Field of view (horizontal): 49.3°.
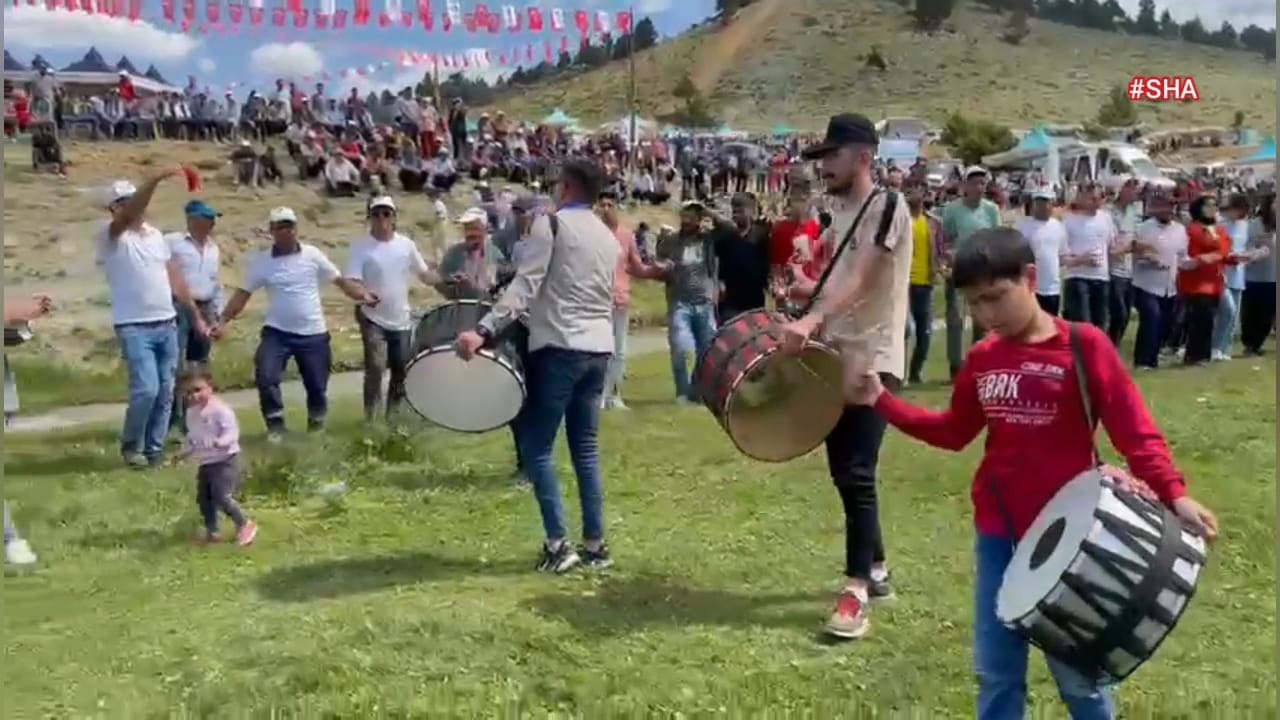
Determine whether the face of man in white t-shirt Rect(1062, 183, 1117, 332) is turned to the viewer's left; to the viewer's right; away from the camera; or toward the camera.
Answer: toward the camera

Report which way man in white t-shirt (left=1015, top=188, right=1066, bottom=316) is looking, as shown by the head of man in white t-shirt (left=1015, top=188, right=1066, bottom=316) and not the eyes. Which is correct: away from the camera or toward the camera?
toward the camera

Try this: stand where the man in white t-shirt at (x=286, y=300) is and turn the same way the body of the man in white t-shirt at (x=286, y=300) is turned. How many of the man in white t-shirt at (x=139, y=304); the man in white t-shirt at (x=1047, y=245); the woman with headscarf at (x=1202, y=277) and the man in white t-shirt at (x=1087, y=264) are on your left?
3

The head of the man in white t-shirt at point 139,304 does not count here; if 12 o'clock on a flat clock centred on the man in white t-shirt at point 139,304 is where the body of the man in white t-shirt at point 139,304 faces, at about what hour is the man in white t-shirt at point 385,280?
the man in white t-shirt at point 385,280 is roughly at 10 o'clock from the man in white t-shirt at point 139,304.

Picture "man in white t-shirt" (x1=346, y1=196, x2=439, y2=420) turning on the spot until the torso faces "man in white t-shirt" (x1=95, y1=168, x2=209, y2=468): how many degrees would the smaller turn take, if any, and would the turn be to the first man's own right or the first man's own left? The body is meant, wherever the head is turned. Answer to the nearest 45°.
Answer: approximately 90° to the first man's own right

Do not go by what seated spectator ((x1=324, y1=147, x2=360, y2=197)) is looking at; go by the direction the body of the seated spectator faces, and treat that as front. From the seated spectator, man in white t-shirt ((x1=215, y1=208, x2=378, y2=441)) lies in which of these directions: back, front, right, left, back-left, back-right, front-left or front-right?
front

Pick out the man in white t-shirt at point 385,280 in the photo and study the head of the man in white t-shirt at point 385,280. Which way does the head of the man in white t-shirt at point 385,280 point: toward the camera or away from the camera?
toward the camera

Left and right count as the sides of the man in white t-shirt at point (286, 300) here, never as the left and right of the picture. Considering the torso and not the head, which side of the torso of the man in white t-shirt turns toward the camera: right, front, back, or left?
front

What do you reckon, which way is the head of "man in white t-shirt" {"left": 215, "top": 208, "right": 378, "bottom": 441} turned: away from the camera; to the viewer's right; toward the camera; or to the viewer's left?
toward the camera

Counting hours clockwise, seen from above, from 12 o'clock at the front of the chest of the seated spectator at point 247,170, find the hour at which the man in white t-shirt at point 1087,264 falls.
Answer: The man in white t-shirt is roughly at 11 o'clock from the seated spectator.

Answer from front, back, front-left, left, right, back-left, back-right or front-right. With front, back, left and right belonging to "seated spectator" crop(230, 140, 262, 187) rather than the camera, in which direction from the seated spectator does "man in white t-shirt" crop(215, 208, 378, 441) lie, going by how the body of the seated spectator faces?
front

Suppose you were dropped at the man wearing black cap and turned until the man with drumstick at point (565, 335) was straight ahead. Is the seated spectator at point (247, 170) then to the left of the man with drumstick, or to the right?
right

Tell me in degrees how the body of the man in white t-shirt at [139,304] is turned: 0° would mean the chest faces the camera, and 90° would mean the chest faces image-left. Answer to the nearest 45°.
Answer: approximately 315°

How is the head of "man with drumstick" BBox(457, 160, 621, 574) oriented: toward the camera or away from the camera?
away from the camera

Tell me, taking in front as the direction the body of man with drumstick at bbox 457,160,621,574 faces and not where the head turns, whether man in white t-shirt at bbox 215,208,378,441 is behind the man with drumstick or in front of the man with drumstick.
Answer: in front

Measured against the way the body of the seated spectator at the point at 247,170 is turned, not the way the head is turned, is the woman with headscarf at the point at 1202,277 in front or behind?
in front

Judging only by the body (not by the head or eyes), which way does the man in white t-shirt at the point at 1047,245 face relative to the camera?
toward the camera

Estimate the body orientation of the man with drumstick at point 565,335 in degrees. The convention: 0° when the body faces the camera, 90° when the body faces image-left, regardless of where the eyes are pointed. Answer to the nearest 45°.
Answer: approximately 135°

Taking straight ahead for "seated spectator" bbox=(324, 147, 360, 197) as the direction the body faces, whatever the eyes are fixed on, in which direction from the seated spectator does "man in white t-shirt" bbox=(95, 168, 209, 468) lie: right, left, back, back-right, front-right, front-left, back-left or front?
front

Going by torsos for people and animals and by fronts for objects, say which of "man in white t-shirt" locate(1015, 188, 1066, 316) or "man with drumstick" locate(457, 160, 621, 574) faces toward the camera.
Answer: the man in white t-shirt
